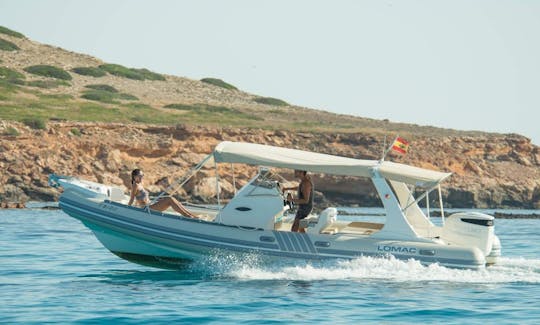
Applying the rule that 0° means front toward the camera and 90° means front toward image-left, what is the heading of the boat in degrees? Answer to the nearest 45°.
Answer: approximately 90°

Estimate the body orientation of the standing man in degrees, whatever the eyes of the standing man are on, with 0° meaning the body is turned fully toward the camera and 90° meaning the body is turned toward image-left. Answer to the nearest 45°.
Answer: approximately 90°

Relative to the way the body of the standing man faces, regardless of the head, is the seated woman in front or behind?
in front
